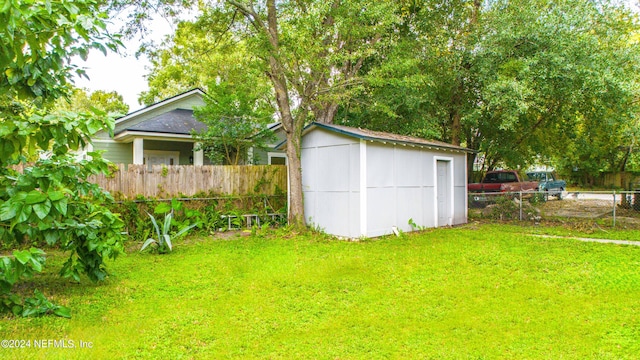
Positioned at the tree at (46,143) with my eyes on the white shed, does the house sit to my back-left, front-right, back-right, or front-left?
front-left

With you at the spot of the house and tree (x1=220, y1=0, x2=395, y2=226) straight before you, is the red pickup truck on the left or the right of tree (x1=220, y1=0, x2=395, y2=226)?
left

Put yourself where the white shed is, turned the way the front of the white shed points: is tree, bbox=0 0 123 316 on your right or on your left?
on your right

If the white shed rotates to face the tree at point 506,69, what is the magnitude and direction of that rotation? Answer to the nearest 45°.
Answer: approximately 90° to its left

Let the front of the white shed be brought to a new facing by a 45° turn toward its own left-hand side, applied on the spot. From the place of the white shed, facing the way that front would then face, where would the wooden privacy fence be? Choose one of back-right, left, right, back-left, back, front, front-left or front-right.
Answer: back

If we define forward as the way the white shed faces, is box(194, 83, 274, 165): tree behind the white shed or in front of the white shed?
behind

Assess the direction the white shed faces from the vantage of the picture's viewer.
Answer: facing the viewer and to the right of the viewer

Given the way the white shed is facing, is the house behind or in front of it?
behind

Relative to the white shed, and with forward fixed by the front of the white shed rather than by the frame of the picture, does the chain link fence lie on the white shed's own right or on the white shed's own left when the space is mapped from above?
on the white shed's own left

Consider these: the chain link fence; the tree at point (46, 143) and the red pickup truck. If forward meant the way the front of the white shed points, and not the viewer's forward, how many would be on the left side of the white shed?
2
